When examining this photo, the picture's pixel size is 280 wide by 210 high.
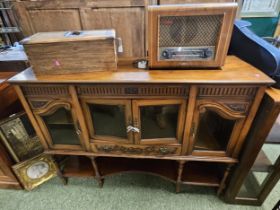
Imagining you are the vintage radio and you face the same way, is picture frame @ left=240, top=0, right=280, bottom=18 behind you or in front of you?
behind

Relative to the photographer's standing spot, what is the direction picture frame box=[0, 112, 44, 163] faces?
facing the viewer

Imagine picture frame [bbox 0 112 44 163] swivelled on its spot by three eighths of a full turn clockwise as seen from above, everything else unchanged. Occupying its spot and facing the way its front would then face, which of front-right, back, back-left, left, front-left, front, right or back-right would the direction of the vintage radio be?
back

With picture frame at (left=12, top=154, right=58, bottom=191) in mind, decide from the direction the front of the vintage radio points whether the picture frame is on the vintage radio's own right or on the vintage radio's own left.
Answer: on the vintage radio's own right

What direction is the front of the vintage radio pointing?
toward the camera

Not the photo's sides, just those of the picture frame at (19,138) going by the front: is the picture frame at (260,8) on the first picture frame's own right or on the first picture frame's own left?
on the first picture frame's own left

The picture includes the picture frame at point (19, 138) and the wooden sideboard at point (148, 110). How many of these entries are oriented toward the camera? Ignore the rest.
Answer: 2

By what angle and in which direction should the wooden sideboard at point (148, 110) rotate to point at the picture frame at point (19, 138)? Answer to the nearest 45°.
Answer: approximately 90° to its right

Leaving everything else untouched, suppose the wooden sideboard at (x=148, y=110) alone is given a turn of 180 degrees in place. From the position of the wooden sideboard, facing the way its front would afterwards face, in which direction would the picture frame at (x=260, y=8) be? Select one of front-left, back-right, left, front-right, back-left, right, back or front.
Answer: front-right

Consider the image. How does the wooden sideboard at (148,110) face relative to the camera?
toward the camera

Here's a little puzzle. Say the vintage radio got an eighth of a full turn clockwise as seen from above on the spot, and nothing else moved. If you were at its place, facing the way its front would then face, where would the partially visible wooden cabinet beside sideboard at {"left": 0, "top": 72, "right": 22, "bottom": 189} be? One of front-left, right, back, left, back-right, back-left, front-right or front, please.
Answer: front-right

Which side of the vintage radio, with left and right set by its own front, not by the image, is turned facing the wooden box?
right

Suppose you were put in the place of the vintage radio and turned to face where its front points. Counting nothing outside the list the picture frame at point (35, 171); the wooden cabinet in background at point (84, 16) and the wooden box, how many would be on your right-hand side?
3
